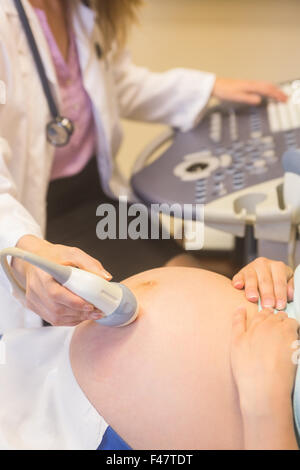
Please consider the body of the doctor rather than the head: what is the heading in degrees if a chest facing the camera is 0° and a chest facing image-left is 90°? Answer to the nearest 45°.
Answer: approximately 315°
